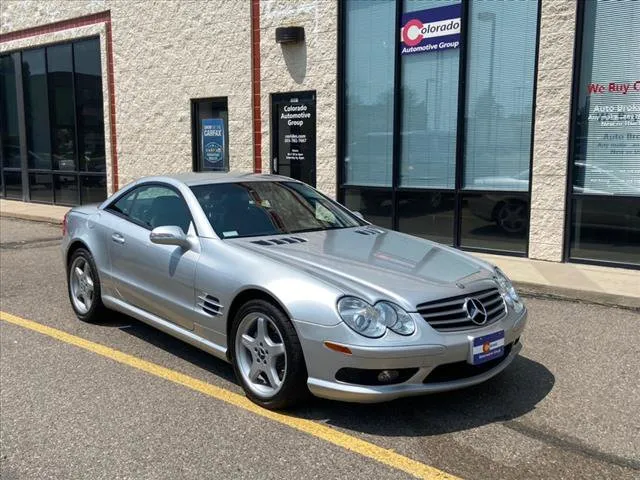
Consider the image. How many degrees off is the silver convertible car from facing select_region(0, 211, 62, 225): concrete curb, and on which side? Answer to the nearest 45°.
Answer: approximately 180°

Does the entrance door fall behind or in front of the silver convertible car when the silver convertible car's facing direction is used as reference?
behind

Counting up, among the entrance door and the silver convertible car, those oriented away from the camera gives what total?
0

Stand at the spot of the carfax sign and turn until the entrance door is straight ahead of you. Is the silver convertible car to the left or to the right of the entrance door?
right

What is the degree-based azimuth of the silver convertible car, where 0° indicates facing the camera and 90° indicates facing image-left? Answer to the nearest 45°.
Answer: approximately 315°

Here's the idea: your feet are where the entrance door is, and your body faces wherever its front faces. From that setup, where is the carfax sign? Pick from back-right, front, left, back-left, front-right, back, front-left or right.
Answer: right

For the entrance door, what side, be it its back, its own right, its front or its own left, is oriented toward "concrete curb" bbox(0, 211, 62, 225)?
right

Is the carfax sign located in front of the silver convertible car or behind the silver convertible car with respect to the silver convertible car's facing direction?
behind

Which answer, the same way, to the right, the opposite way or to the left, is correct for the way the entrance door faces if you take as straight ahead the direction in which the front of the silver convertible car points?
to the right

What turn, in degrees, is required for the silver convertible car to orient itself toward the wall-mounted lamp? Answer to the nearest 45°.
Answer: approximately 135° to its left

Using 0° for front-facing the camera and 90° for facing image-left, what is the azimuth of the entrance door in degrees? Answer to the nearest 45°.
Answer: approximately 45°
